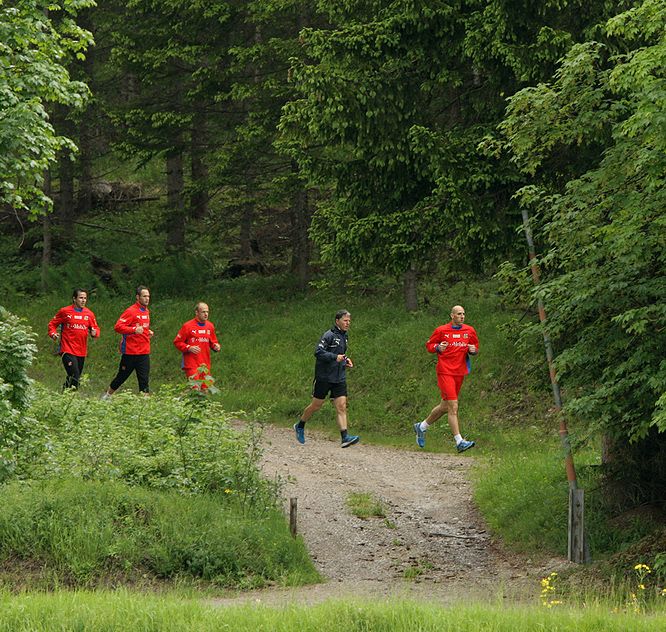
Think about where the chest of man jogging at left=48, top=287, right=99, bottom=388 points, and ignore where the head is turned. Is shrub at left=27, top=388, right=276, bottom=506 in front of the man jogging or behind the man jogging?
in front

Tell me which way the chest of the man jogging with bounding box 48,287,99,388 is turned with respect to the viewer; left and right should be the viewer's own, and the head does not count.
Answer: facing the viewer and to the right of the viewer

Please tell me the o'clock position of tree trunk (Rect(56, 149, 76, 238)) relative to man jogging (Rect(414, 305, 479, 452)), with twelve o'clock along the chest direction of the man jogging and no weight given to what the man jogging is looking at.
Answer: The tree trunk is roughly at 6 o'clock from the man jogging.

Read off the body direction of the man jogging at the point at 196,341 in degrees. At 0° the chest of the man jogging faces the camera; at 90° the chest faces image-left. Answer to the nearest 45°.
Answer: approximately 315°

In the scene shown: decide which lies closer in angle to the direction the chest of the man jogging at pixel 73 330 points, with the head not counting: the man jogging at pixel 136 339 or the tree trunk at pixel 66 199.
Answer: the man jogging

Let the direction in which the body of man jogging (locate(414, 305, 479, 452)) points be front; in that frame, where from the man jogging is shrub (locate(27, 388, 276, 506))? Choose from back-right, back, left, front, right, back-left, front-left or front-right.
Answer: right

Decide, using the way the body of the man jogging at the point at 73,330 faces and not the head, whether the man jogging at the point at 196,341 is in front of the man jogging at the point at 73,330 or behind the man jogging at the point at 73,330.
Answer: in front

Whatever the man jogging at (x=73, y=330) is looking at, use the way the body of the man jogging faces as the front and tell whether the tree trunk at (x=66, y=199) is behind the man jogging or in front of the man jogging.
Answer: behind

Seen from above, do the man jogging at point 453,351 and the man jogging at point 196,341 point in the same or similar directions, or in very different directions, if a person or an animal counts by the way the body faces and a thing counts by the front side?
same or similar directions

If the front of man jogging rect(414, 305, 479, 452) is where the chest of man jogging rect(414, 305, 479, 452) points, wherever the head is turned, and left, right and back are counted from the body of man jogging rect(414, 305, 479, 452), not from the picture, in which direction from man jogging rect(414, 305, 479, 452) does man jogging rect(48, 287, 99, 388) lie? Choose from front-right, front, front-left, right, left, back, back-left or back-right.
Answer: back-right

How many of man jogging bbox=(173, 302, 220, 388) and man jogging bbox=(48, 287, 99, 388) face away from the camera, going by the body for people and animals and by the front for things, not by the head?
0

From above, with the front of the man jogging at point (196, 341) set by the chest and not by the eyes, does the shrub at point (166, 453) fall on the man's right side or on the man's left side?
on the man's right side

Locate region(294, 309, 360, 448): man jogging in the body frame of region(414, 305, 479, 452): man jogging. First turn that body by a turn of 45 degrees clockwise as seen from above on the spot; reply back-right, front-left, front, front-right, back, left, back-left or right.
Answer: right

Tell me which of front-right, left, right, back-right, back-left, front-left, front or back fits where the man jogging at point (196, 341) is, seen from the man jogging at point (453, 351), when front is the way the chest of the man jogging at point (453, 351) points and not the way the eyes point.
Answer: back-right

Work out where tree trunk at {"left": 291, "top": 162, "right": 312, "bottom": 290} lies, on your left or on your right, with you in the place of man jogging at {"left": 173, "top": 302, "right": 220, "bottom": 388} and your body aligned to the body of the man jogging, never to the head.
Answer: on your left
